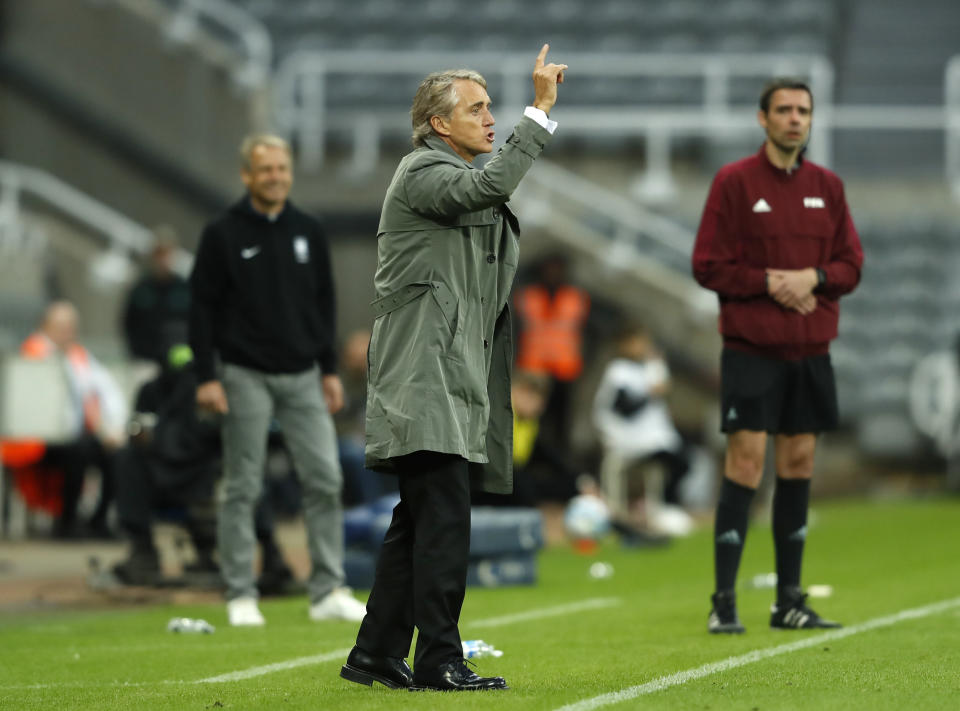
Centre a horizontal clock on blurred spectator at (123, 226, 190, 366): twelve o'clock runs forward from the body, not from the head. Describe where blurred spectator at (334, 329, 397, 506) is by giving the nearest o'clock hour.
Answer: blurred spectator at (334, 329, 397, 506) is roughly at 10 o'clock from blurred spectator at (123, 226, 190, 366).

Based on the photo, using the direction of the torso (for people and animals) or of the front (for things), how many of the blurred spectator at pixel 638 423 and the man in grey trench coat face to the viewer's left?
0

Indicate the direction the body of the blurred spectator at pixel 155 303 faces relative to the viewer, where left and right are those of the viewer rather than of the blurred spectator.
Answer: facing the viewer

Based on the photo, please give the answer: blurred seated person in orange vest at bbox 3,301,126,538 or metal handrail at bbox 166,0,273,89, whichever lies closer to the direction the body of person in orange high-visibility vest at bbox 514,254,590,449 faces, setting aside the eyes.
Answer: the blurred seated person in orange vest

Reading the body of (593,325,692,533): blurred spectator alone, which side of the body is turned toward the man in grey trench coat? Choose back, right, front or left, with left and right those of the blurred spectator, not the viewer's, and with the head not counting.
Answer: front

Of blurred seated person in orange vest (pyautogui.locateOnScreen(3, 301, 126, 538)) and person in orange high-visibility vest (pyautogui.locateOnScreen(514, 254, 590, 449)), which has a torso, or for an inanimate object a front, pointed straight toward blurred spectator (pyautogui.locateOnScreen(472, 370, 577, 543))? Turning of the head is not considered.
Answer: the person in orange high-visibility vest

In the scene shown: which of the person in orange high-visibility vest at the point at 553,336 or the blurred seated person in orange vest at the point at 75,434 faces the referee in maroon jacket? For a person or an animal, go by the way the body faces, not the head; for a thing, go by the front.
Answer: the person in orange high-visibility vest

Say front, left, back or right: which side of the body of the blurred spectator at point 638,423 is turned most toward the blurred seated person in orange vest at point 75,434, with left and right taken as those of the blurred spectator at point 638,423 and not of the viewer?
right

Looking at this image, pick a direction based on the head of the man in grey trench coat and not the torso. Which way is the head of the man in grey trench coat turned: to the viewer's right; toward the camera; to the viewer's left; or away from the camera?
to the viewer's right

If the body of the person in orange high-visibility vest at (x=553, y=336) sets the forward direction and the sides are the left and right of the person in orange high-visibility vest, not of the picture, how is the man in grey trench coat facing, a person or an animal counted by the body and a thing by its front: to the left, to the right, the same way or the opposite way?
to the left
